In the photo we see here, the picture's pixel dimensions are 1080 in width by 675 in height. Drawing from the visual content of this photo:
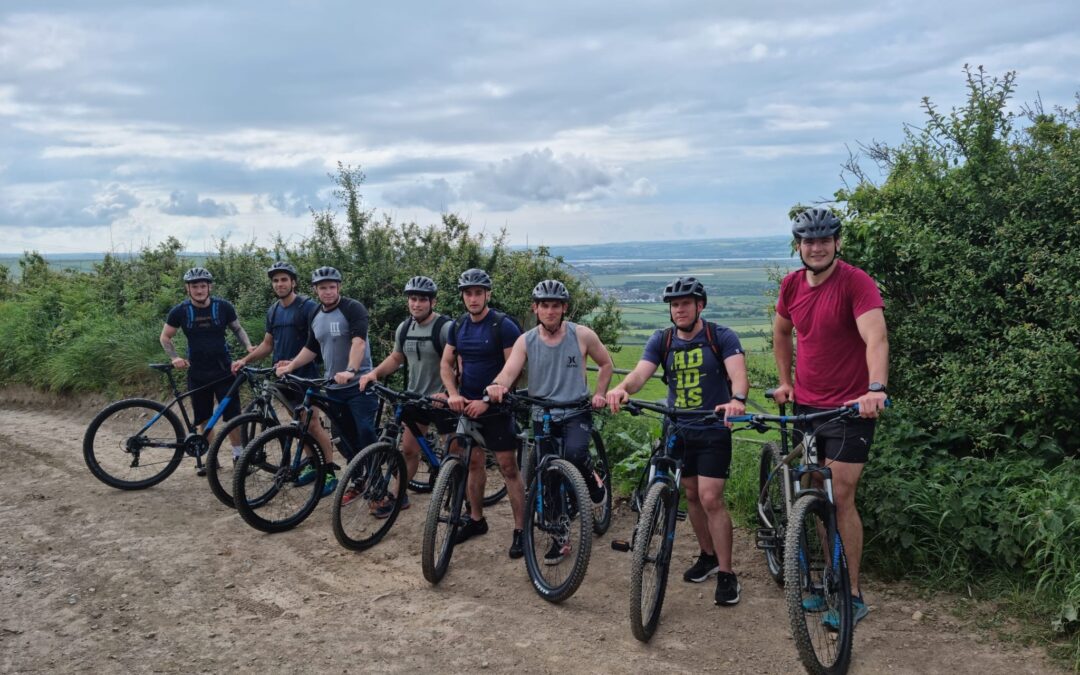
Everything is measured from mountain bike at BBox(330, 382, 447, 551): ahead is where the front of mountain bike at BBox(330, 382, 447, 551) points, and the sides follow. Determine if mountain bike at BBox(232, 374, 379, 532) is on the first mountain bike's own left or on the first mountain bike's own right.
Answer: on the first mountain bike's own right

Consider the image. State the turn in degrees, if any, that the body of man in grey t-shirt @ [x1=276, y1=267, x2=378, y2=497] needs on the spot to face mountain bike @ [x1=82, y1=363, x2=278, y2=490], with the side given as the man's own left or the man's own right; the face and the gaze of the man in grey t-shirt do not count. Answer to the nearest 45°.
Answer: approximately 90° to the man's own right

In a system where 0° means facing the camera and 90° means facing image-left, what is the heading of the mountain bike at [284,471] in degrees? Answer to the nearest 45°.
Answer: approximately 45°

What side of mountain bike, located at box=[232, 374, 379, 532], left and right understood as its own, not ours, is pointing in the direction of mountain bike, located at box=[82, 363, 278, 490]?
right

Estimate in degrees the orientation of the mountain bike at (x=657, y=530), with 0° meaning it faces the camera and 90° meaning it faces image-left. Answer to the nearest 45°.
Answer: approximately 0°

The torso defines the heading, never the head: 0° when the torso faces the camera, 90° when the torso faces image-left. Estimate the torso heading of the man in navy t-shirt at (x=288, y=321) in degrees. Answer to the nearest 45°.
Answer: approximately 45°

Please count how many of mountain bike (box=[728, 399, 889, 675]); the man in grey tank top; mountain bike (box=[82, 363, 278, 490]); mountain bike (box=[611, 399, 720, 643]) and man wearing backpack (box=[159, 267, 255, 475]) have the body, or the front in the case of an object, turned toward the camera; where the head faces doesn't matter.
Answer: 4
